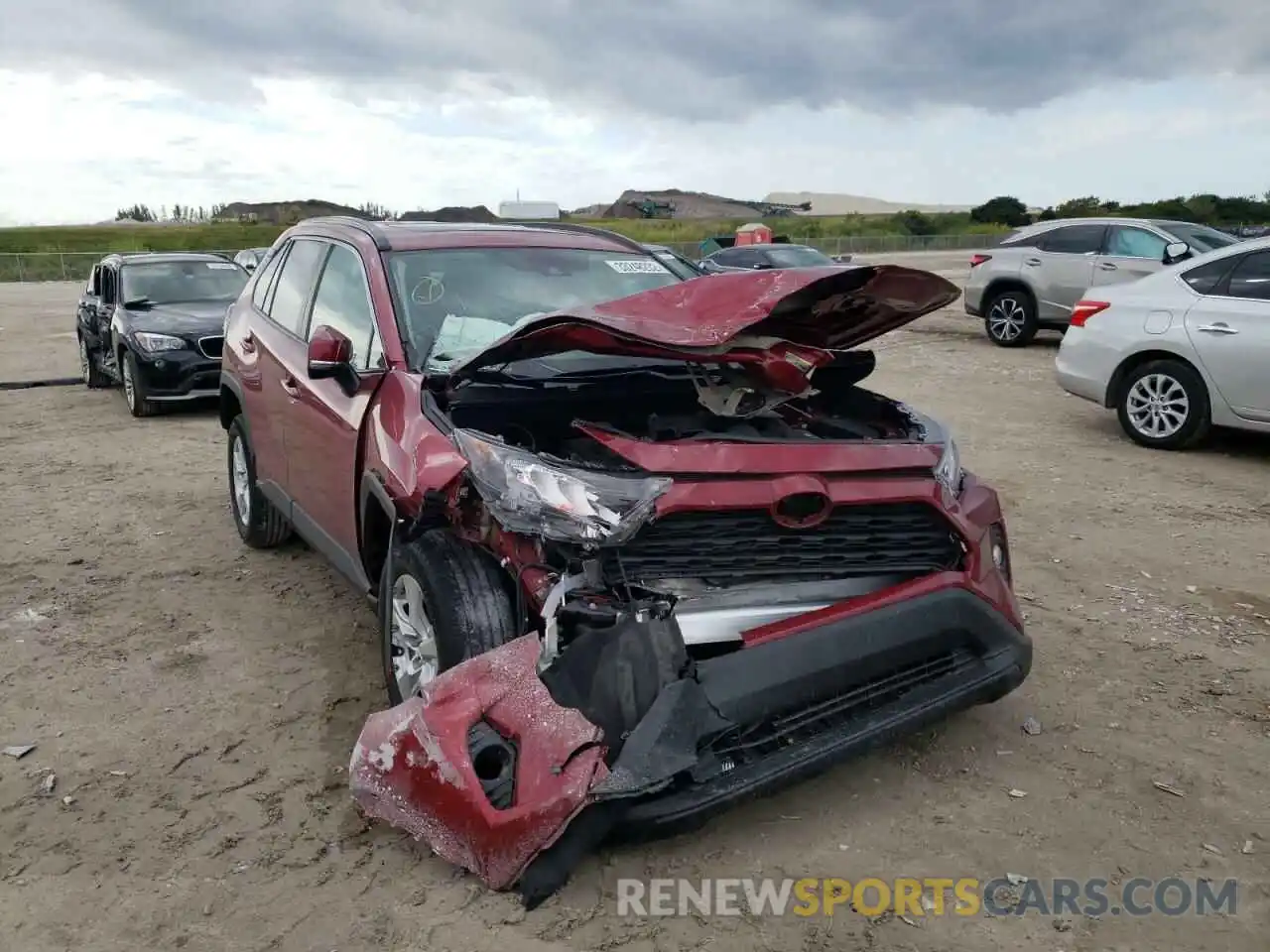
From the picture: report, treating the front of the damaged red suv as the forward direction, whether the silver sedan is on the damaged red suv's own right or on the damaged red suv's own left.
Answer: on the damaged red suv's own left

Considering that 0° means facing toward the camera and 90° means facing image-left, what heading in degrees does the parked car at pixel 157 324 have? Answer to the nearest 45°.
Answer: approximately 315°

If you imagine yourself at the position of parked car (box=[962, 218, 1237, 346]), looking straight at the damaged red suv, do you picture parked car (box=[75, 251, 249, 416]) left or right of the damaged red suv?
right

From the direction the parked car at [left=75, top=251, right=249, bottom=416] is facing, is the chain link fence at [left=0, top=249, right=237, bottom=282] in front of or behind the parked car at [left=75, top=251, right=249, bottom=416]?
behind

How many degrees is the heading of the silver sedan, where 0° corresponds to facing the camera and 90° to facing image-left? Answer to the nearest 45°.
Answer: approximately 270°
